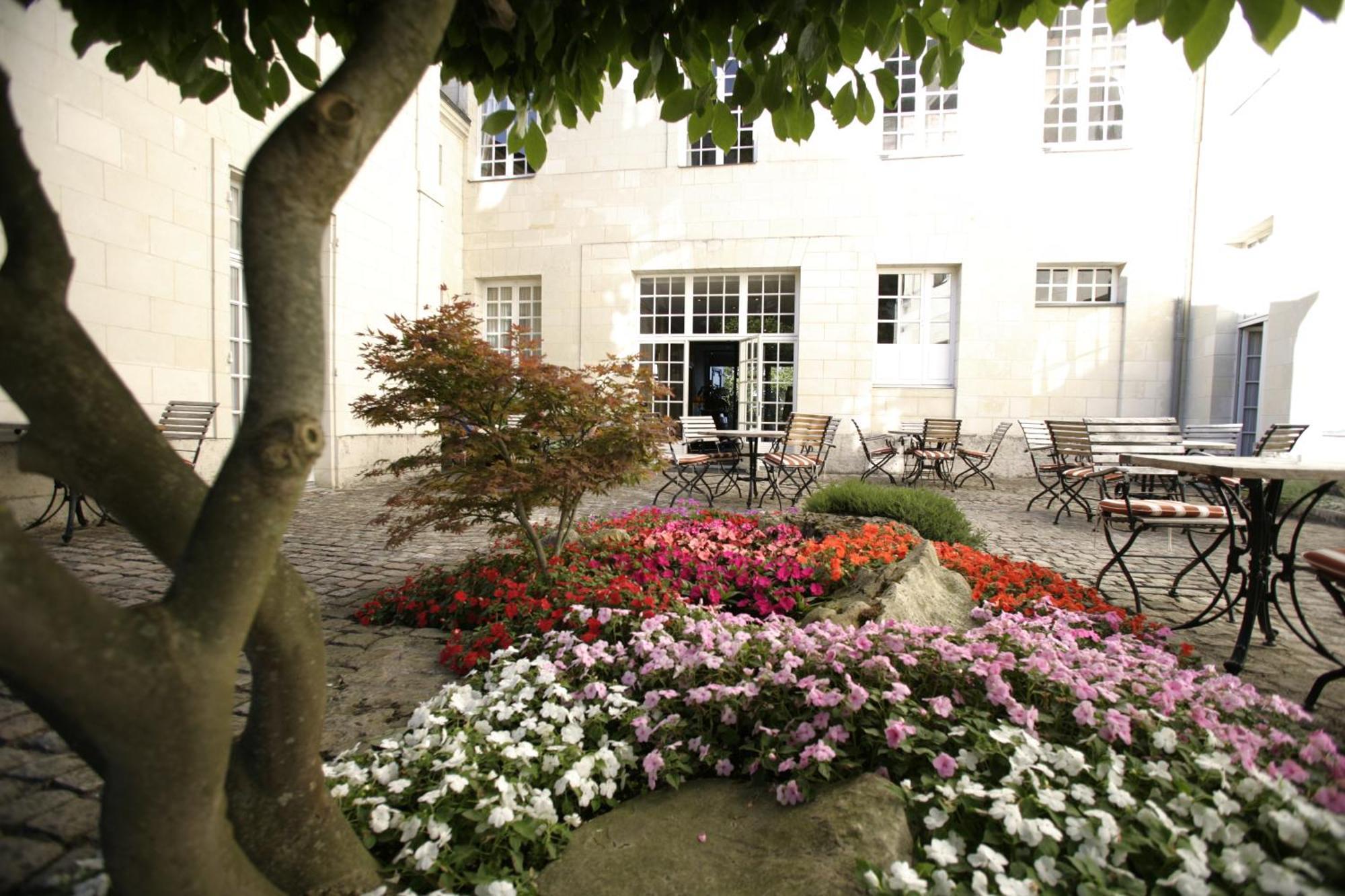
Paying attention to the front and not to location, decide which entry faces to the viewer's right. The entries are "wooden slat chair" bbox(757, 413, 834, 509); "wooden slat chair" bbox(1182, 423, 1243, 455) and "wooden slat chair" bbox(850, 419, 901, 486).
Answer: "wooden slat chair" bbox(850, 419, 901, 486)

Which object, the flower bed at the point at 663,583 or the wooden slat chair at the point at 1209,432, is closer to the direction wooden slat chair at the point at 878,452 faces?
the wooden slat chair

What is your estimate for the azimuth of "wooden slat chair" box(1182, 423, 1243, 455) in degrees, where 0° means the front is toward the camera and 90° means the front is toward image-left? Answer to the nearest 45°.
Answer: approximately 0°

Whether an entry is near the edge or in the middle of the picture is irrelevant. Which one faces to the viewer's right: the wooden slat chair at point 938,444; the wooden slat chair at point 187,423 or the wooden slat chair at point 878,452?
the wooden slat chair at point 878,452

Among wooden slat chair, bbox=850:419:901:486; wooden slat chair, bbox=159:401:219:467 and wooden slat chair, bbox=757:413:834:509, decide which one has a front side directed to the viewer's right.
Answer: wooden slat chair, bbox=850:419:901:486

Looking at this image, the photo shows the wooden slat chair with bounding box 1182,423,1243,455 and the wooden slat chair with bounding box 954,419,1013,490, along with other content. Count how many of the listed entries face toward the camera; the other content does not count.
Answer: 1

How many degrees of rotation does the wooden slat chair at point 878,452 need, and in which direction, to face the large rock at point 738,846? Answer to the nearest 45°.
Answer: approximately 90° to its right

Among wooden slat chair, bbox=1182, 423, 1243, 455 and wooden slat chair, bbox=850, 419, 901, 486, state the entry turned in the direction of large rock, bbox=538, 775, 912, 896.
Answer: wooden slat chair, bbox=1182, 423, 1243, 455

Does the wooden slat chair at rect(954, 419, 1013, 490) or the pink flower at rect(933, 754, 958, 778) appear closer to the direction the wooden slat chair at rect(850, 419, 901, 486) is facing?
the wooden slat chair

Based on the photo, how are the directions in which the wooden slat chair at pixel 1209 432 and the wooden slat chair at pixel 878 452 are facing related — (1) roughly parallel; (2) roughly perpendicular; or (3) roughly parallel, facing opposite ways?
roughly perpendicular

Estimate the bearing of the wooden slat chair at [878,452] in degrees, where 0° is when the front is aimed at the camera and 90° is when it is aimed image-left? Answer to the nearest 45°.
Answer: approximately 270°

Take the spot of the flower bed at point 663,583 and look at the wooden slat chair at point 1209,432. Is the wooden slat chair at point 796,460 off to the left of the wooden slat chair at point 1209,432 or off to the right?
left
